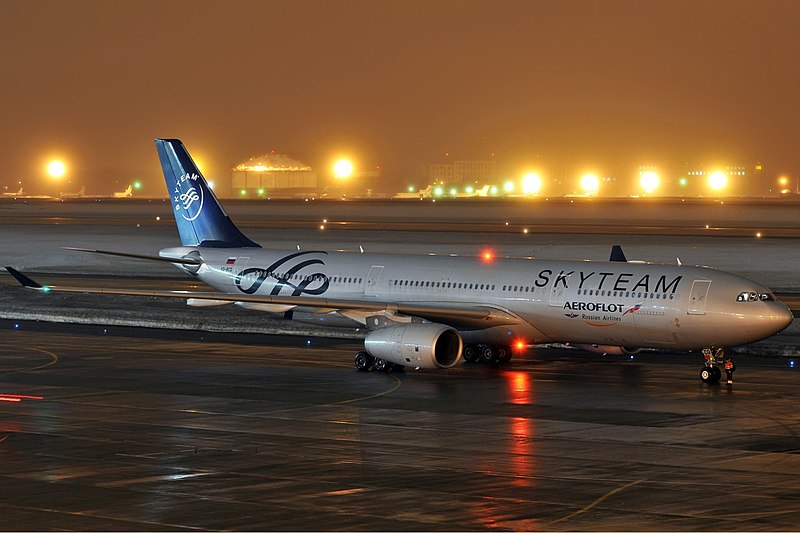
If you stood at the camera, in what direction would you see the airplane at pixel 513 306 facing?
facing the viewer and to the right of the viewer
